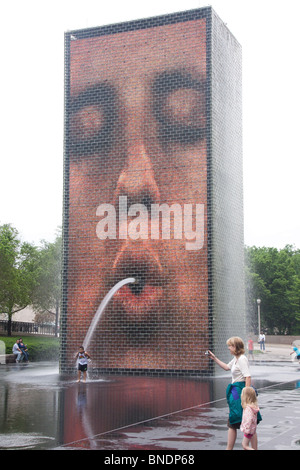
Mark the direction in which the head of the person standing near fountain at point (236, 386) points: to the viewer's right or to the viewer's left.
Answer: to the viewer's left

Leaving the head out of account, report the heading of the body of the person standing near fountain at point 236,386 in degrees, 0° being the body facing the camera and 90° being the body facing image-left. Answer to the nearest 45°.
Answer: approximately 90°
